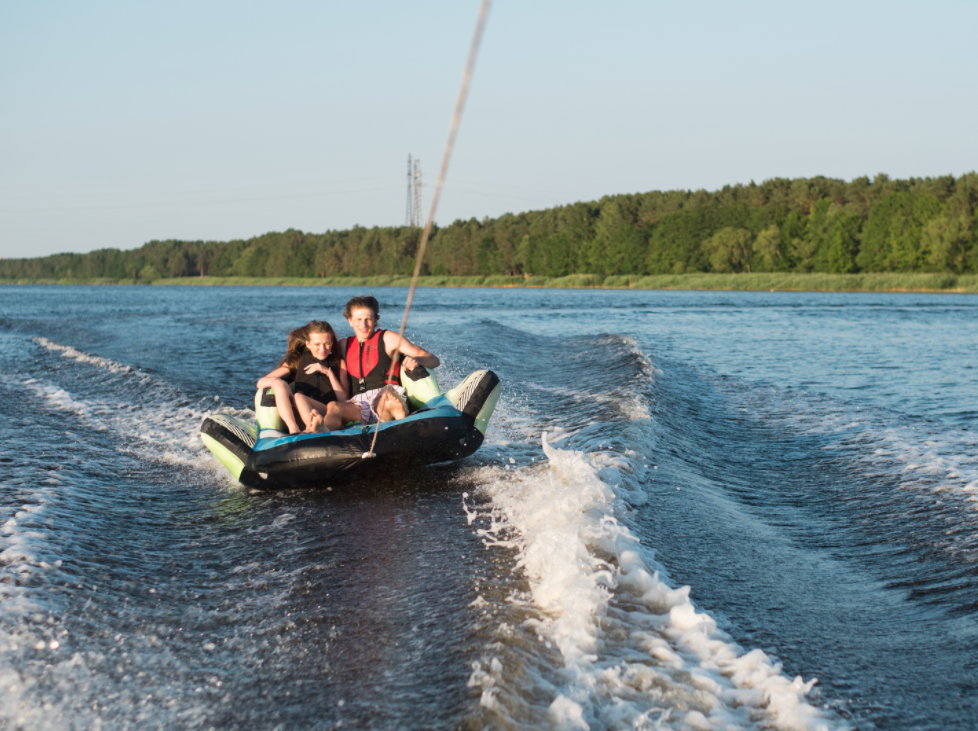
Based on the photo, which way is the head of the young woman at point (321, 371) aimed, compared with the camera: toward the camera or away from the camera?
toward the camera

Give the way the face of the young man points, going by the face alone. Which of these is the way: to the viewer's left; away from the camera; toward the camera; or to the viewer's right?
toward the camera

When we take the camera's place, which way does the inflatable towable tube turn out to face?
facing the viewer

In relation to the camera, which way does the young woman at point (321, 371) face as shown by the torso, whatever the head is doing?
toward the camera
